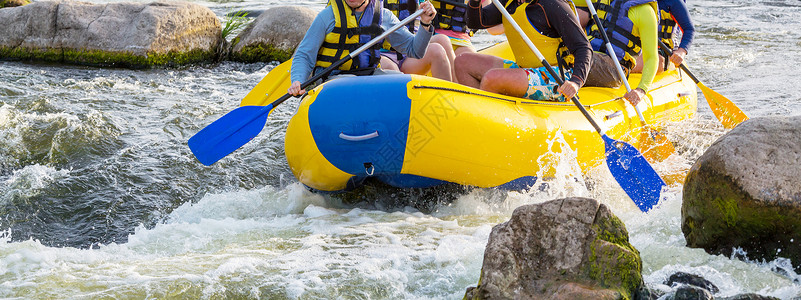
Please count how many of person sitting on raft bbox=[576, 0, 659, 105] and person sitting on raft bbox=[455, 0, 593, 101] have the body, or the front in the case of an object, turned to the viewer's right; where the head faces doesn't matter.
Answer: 0

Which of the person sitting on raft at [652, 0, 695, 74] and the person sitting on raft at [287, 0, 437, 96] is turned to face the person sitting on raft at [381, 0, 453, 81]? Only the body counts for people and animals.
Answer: the person sitting on raft at [652, 0, 695, 74]

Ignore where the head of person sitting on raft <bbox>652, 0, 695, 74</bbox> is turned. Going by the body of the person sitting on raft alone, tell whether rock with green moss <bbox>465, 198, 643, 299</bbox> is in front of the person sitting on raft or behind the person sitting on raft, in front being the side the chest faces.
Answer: in front

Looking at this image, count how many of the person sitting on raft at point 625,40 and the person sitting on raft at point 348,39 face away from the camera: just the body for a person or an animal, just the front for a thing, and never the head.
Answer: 0

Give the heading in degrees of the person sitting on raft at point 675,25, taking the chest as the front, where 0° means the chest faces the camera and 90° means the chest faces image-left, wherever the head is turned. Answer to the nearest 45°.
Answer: approximately 45°

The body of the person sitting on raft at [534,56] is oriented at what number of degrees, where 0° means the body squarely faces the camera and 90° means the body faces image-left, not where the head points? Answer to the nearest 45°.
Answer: approximately 45°

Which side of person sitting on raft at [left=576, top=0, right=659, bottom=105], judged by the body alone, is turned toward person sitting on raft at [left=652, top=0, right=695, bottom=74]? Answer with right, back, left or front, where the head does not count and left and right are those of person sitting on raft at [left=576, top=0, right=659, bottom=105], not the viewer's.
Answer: back

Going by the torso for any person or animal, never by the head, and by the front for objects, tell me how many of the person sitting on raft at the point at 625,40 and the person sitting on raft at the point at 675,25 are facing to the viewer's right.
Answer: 0
